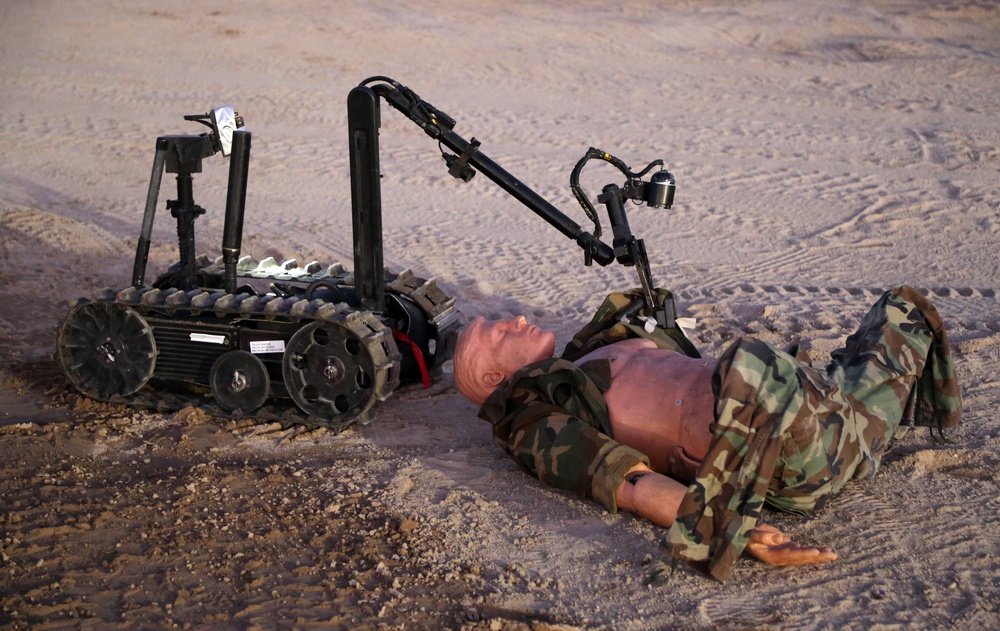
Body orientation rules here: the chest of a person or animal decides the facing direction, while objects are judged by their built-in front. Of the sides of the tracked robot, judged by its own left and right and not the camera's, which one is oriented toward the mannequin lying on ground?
front

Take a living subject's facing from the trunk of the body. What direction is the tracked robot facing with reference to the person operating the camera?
facing the viewer and to the right of the viewer
